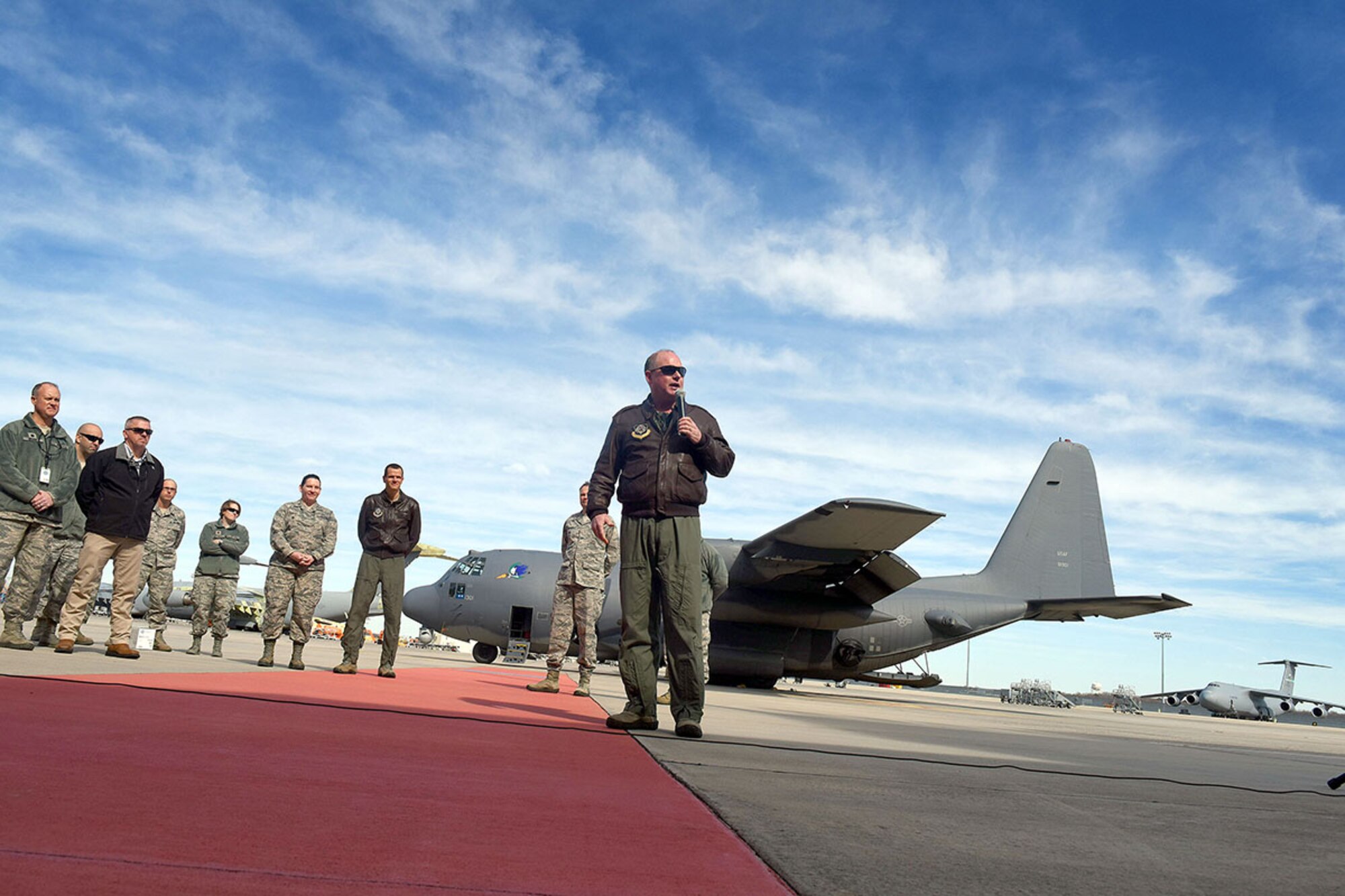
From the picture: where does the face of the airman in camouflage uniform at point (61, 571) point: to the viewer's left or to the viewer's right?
to the viewer's right

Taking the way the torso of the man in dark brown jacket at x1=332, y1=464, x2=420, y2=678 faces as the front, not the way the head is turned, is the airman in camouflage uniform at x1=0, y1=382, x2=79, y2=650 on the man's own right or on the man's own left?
on the man's own right

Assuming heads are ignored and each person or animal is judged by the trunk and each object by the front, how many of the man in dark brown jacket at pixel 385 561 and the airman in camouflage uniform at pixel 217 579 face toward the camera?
2

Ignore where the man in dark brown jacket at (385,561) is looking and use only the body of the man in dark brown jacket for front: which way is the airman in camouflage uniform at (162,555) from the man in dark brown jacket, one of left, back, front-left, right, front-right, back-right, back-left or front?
back-right

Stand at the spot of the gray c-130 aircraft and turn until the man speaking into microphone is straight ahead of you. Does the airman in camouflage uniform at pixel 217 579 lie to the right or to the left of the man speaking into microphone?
right

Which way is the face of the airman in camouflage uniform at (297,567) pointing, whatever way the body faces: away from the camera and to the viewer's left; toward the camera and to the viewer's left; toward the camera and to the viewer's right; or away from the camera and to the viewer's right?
toward the camera and to the viewer's right

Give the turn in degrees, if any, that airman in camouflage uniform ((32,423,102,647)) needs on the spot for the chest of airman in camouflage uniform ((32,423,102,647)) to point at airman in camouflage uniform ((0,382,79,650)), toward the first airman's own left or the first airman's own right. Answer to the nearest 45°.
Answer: approximately 45° to the first airman's own right
